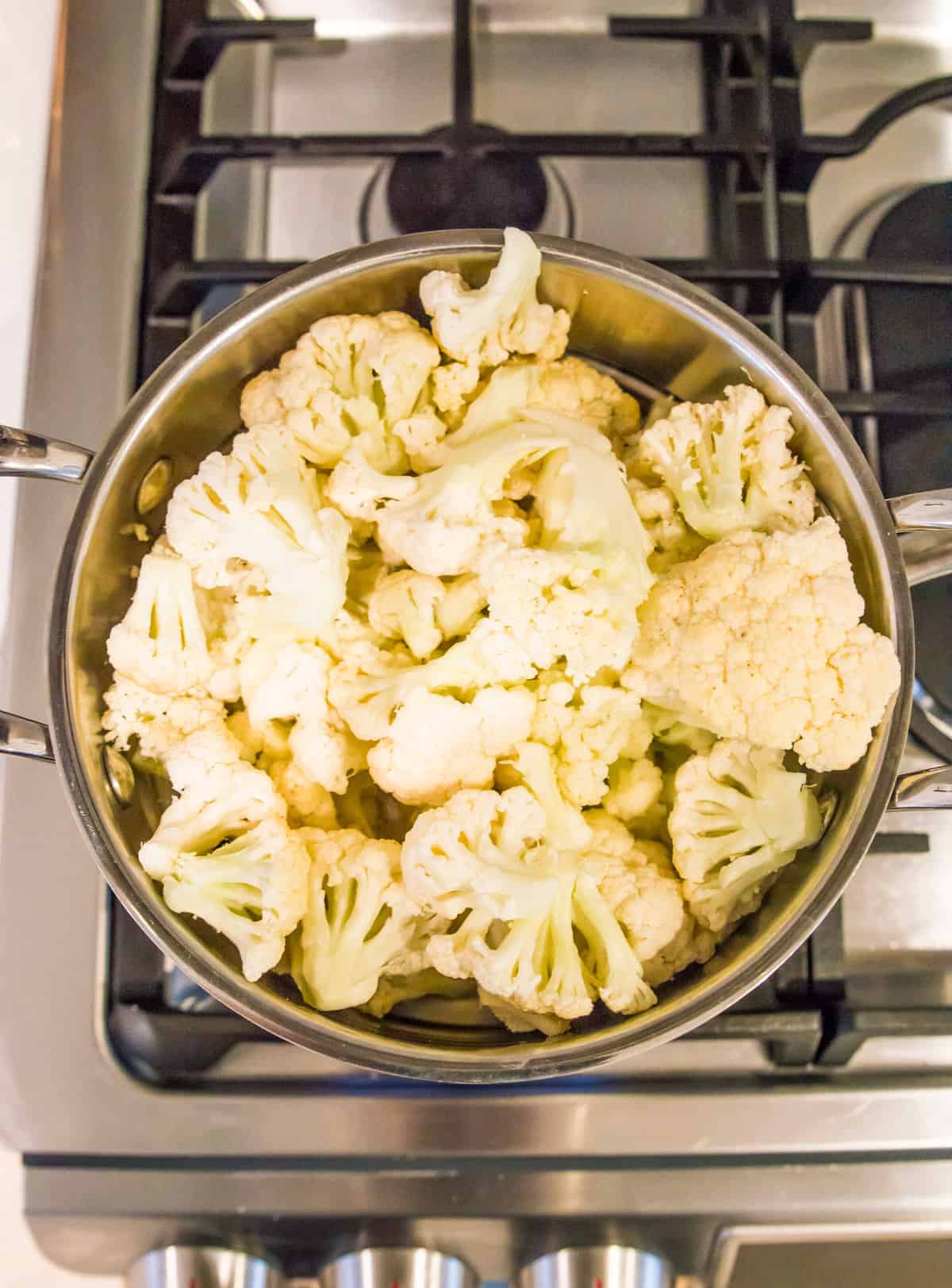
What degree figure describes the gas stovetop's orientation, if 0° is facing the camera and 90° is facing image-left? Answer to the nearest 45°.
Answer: approximately 0°
